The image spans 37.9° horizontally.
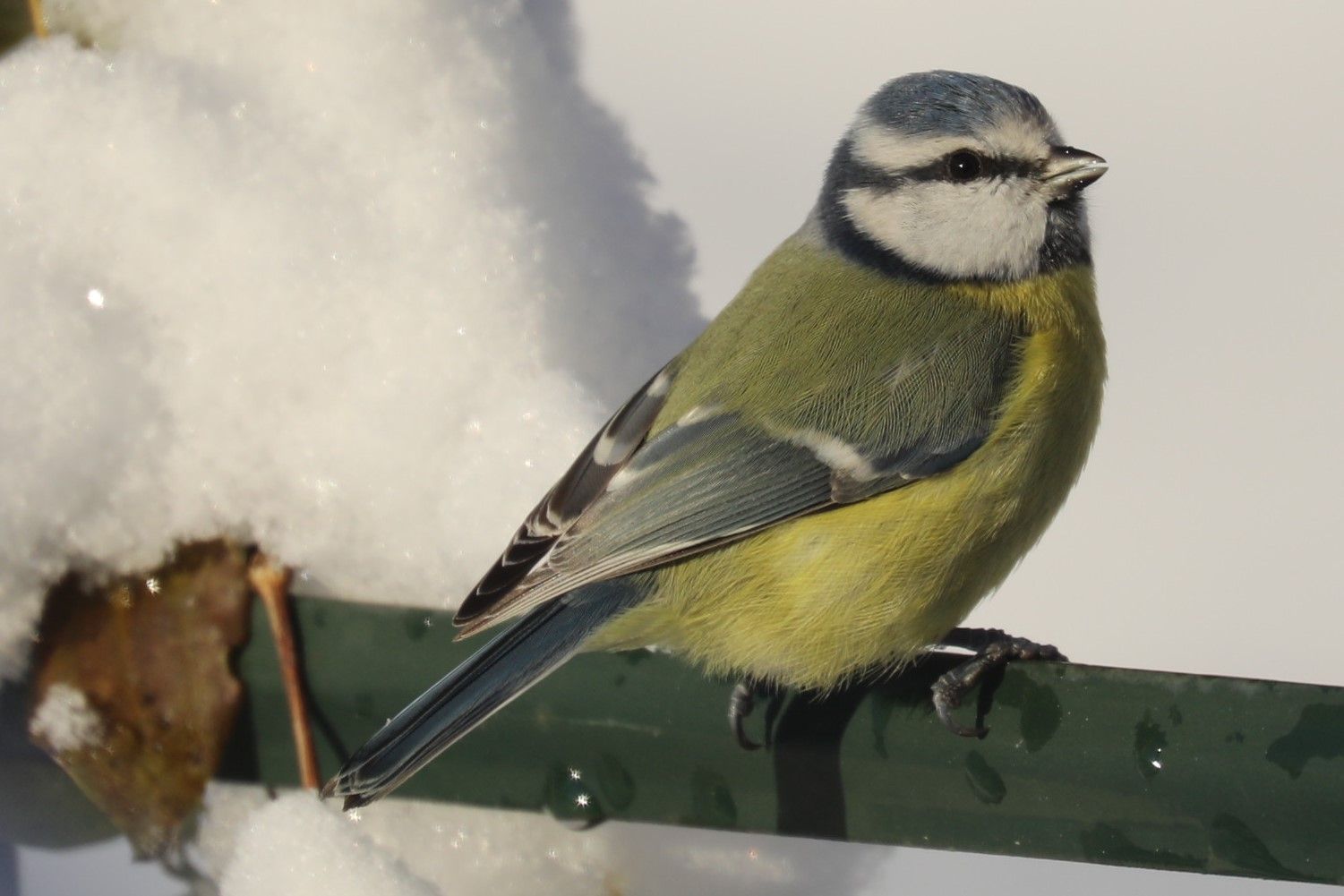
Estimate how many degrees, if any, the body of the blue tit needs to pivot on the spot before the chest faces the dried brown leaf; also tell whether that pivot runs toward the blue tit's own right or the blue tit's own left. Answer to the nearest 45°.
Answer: approximately 180°

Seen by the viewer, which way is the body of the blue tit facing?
to the viewer's right
